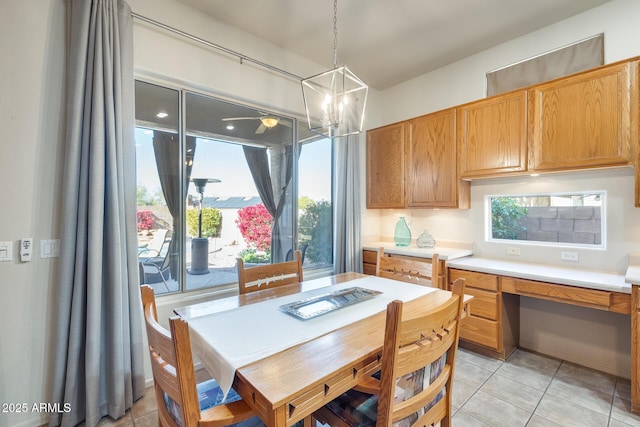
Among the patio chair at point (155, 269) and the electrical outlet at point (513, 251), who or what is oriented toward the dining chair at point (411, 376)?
the electrical outlet

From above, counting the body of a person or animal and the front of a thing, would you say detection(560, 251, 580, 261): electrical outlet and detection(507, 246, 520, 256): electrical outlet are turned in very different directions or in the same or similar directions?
same or similar directions

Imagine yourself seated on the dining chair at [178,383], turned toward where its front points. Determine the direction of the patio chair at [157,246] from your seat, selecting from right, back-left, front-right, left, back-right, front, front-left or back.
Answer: front-left

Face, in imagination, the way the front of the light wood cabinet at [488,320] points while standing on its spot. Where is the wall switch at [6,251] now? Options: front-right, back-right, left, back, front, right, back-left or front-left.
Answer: front

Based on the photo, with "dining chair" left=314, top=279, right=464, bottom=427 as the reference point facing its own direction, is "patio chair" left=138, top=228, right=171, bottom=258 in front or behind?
in front

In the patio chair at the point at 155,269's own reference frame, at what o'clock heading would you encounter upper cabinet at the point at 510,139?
The upper cabinet is roughly at 7 o'clock from the patio chair.

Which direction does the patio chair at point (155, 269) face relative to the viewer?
to the viewer's left

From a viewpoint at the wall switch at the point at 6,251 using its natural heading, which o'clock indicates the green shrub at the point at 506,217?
The green shrub is roughly at 10 o'clock from the wall switch.

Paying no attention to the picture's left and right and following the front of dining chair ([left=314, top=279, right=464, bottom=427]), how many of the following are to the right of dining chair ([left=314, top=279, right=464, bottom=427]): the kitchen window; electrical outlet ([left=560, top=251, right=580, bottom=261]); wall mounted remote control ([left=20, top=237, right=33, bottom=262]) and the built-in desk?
3

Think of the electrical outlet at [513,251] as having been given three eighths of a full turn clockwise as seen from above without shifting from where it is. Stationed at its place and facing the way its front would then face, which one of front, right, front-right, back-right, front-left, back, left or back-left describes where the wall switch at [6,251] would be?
left

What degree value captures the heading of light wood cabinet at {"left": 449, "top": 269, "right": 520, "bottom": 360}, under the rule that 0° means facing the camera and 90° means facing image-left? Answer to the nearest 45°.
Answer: approximately 45°

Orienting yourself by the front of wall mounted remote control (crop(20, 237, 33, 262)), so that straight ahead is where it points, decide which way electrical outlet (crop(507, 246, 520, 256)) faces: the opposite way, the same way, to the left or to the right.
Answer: to the right

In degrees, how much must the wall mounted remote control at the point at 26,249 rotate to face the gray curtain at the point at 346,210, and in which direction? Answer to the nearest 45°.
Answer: approximately 90° to its left

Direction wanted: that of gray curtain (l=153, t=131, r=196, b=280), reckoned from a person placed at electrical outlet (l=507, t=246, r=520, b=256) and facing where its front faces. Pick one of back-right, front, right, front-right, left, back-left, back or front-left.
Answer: front-right
